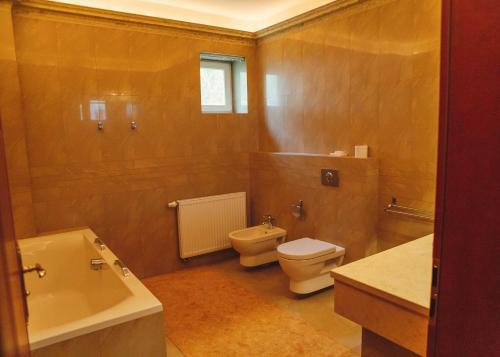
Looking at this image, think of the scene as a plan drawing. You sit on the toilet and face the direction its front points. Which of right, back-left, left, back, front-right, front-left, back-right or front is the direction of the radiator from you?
right

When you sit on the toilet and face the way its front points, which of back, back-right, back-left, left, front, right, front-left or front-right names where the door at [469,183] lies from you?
front-left

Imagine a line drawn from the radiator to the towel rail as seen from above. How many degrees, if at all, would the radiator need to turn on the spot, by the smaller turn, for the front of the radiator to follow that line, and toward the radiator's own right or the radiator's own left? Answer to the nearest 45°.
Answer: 0° — it already faces it

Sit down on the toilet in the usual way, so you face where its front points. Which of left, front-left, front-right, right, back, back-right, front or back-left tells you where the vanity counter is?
front-left

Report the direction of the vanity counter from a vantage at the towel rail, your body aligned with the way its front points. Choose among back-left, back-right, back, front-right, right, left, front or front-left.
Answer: front-left

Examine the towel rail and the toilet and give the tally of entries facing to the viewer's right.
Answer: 0

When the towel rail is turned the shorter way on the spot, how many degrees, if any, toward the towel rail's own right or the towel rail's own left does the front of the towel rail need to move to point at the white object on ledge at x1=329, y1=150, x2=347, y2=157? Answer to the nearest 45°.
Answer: approximately 90° to the towel rail's own right

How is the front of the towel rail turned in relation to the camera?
facing the viewer and to the left of the viewer

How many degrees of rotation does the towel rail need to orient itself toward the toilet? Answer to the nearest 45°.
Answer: approximately 45° to its right
